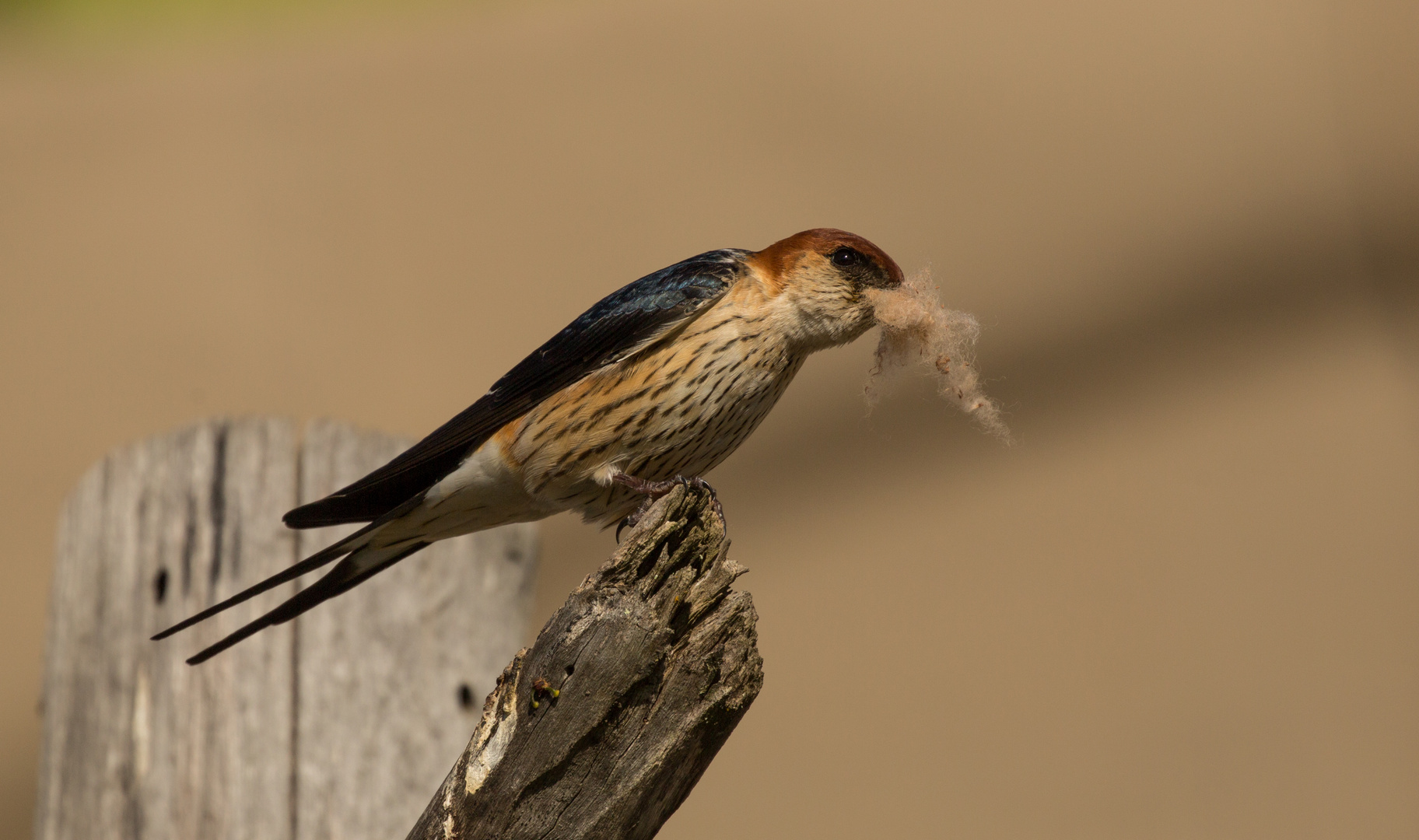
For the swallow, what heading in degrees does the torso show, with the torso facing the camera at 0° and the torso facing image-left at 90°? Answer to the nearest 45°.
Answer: approximately 270°
